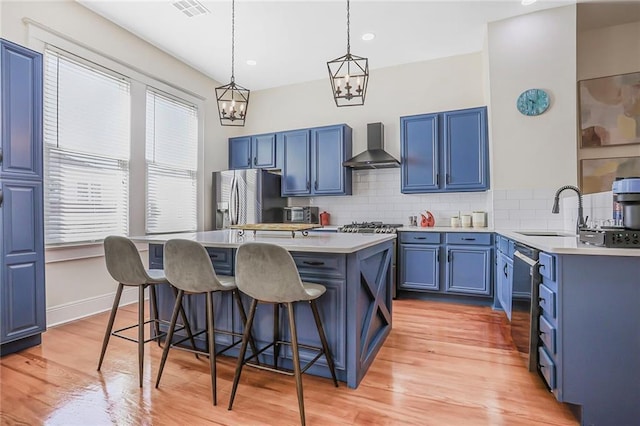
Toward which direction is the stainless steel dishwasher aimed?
to the viewer's left

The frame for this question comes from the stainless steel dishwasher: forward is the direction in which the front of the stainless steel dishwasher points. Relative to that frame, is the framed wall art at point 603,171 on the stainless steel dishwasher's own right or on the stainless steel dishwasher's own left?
on the stainless steel dishwasher's own right

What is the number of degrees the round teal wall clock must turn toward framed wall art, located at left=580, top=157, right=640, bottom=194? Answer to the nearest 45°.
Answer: approximately 135° to its left

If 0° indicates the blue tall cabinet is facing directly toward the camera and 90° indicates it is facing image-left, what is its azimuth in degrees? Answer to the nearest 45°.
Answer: approximately 315°

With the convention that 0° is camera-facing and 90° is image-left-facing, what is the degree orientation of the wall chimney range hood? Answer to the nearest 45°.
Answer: approximately 0°

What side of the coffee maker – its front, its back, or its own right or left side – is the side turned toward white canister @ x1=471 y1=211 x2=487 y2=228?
right

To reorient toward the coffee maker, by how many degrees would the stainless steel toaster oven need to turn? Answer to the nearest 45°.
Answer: approximately 45° to its left

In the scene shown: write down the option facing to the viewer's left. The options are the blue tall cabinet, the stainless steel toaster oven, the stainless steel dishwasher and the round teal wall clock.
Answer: the stainless steel dishwasher

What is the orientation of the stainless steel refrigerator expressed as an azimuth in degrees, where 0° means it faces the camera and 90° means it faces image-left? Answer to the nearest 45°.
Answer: approximately 45°

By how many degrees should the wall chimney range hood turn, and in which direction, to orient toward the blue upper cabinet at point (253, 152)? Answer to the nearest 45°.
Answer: approximately 90° to its right

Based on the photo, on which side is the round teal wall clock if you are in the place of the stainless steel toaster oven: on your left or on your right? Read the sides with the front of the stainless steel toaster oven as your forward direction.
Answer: on your left
